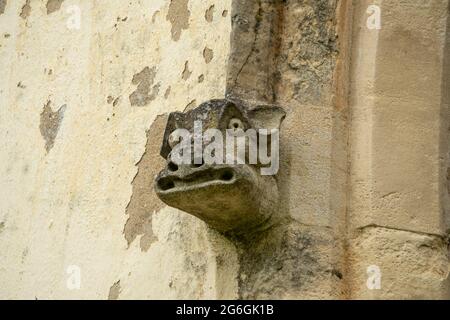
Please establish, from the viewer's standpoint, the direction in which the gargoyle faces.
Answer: facing the viewer and to the left of the viewer
